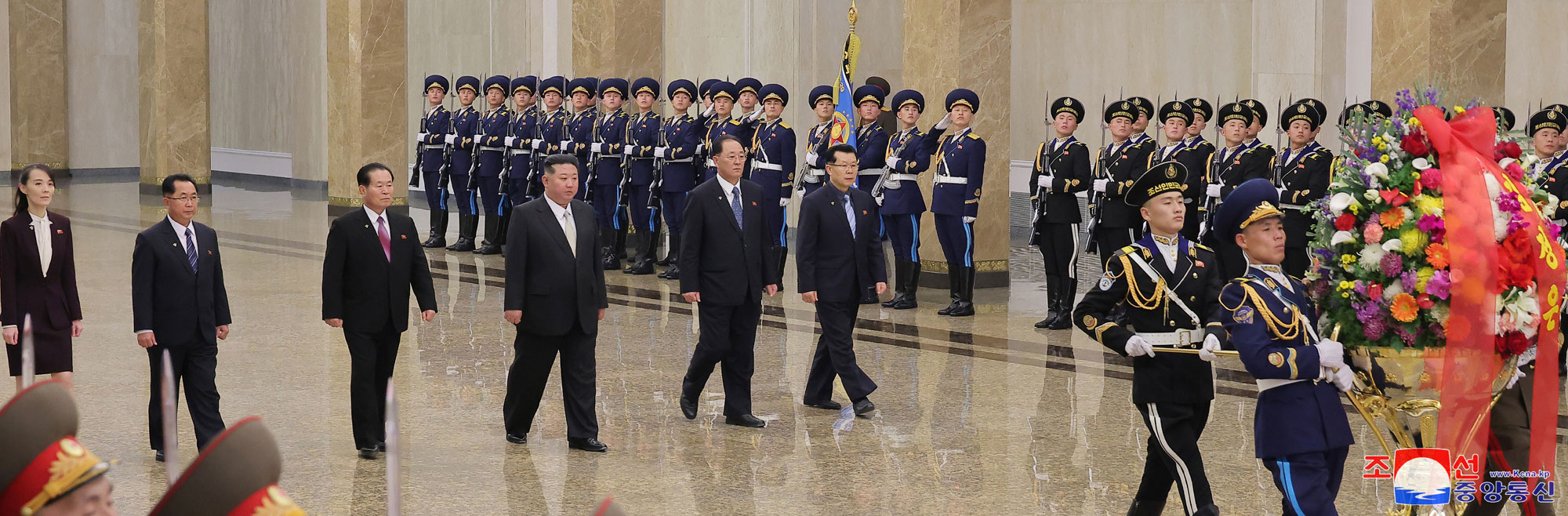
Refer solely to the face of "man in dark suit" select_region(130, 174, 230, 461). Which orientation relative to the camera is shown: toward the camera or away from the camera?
toward the camera

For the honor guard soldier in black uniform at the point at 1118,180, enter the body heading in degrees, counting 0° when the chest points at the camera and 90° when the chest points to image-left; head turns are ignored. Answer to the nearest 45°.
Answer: approximately 45°

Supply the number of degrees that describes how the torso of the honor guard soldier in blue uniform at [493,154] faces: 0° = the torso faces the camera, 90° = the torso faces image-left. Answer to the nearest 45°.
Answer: approximately 45°

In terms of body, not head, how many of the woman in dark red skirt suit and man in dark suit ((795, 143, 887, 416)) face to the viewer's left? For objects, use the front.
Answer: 0

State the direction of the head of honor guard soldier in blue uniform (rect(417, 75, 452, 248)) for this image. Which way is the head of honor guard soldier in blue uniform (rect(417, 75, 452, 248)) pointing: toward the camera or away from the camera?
toward the camera

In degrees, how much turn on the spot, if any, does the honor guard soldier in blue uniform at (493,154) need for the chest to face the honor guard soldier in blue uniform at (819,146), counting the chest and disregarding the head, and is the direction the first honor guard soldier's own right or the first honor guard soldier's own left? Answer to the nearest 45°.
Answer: approximately 90° to the first honor guard soldier's own left

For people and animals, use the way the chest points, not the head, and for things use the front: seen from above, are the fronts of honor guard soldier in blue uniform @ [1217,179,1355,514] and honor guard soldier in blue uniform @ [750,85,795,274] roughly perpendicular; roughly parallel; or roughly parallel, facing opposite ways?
roughly perpendicular

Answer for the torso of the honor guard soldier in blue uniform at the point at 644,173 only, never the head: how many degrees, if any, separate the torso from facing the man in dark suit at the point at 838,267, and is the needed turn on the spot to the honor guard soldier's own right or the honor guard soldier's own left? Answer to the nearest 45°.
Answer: approximately 45° to the honor guard soldier's own left

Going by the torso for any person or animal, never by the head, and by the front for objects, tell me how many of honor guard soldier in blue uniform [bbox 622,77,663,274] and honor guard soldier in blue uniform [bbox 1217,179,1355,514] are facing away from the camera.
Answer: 0

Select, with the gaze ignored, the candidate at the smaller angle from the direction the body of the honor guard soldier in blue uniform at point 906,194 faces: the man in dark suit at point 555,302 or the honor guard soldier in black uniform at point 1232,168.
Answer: the man in dark suit

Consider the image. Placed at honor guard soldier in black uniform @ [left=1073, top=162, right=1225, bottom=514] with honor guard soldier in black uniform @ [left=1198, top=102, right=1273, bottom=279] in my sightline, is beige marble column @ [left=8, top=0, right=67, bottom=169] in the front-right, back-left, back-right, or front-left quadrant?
front-left
